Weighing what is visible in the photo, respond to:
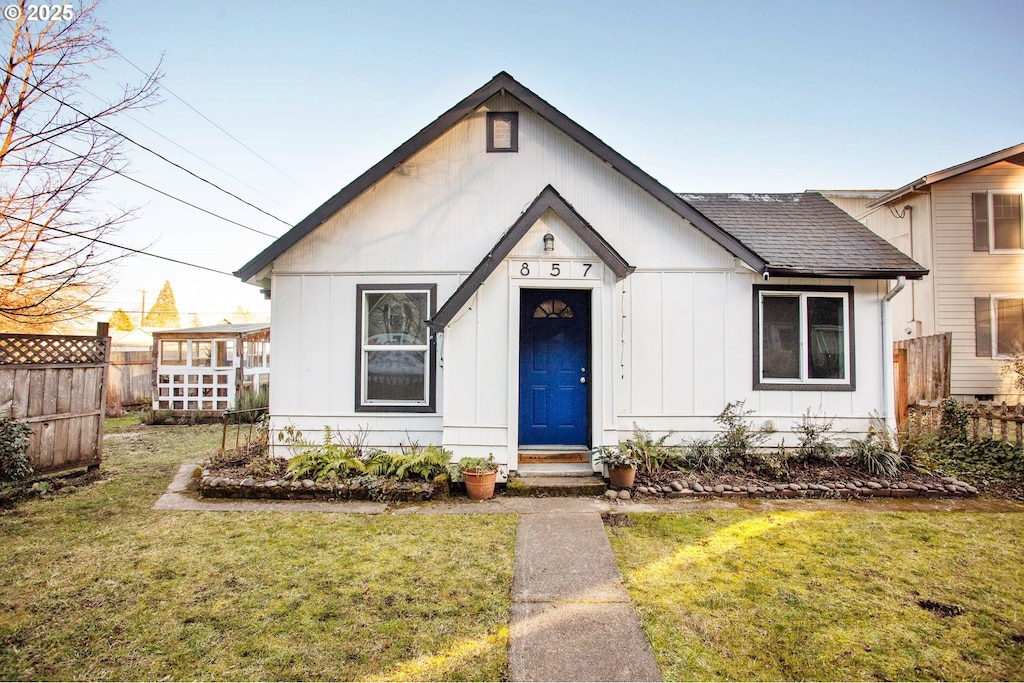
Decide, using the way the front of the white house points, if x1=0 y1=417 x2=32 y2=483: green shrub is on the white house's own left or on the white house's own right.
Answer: on the white house's own right

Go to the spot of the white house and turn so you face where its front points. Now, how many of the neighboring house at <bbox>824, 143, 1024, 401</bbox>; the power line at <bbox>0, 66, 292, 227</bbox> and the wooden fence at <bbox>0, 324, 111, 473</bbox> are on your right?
2

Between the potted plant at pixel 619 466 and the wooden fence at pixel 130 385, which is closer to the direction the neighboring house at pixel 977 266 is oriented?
the potted plant

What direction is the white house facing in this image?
toward the camera

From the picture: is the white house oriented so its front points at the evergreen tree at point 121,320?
no

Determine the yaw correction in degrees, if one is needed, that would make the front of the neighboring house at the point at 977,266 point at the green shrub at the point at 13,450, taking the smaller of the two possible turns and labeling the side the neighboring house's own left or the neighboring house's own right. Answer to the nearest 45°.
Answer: approximately 45° to the neighboring house's own right

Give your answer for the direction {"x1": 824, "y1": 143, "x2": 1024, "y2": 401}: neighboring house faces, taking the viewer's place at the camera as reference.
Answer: facing the viewer

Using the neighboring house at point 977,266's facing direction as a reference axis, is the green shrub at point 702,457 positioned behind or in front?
in front

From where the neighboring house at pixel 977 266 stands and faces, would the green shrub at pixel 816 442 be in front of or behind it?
in front

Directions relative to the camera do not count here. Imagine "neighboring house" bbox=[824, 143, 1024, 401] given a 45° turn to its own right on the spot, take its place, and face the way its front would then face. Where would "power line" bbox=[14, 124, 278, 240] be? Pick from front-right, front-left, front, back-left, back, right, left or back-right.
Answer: front

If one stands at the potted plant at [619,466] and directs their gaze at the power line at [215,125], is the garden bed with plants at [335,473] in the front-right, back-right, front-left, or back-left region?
front-left
